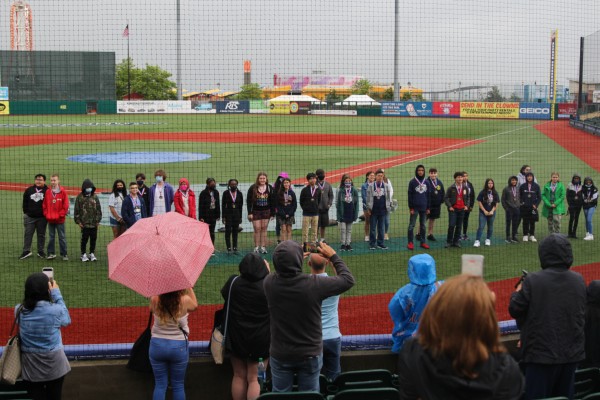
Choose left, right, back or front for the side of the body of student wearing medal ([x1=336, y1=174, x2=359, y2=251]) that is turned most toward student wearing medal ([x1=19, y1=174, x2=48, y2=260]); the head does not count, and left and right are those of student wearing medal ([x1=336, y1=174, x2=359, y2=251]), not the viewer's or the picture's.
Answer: right

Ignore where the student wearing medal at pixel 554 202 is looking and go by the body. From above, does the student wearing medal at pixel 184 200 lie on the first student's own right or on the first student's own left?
on the first student's own right

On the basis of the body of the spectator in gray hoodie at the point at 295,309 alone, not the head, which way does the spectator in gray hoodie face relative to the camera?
away from the camera

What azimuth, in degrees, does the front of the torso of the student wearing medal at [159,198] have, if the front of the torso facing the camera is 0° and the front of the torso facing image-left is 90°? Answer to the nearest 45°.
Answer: approximately 0°

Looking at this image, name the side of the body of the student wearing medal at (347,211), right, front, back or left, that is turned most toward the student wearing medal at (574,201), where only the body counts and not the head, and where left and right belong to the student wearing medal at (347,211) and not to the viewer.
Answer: left

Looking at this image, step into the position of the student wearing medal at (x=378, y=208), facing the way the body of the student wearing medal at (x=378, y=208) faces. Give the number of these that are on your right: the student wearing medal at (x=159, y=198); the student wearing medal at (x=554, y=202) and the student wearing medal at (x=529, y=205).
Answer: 1

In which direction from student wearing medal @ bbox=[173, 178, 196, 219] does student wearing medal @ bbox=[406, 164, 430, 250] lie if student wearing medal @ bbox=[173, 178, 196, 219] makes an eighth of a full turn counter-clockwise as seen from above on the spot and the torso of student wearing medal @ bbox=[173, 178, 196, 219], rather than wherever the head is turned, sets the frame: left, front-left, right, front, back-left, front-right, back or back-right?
front-left

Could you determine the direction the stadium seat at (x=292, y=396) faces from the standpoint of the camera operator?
facing away from the viewer

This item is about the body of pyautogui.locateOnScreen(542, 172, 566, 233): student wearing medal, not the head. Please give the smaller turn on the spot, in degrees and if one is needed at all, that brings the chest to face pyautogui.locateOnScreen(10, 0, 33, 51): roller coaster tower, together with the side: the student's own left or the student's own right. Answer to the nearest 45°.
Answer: approximately 90° to the student's own right

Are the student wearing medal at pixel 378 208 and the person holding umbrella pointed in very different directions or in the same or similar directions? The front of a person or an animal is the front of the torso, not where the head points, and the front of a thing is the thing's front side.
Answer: very different directions

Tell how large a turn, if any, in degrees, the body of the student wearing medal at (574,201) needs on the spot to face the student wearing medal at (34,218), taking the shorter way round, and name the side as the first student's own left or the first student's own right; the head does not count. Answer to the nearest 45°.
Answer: approximately 45° to the first student's own right

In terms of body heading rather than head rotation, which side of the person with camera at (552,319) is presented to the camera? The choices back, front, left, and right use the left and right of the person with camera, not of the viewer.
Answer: back

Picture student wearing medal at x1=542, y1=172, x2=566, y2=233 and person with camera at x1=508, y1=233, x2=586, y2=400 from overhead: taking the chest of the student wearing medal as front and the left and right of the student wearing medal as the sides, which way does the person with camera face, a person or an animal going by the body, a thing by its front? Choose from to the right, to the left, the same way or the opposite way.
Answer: the opposite way
